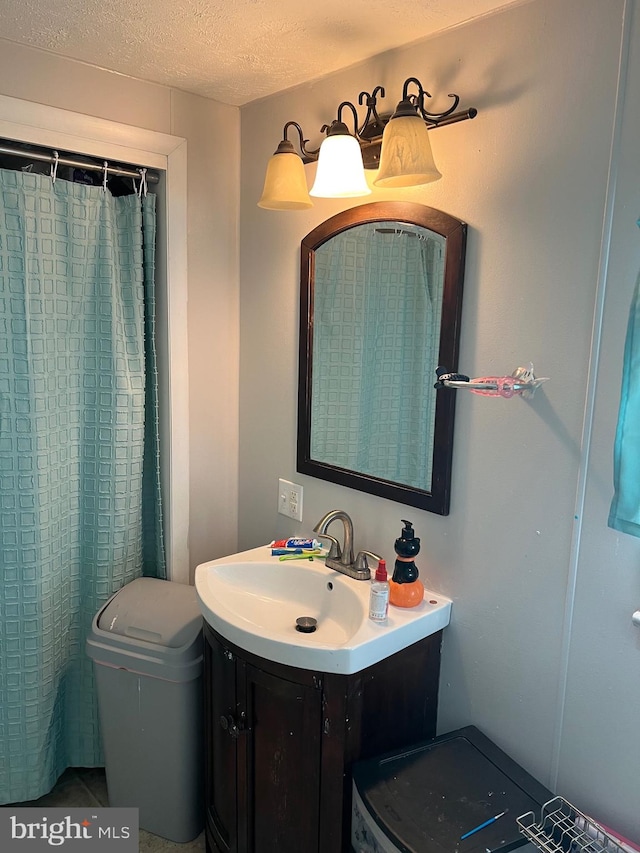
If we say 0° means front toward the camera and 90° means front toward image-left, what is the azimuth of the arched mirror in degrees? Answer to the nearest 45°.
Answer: approximately 45°

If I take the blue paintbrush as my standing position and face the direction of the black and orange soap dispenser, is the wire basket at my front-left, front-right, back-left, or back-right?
back-right

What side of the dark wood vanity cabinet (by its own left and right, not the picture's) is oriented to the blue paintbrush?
left

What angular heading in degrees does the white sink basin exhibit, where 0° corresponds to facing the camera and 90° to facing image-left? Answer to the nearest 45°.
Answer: approximately 45°

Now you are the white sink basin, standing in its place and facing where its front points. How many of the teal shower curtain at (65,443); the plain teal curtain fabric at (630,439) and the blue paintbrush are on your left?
2
